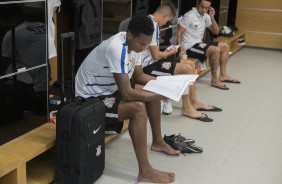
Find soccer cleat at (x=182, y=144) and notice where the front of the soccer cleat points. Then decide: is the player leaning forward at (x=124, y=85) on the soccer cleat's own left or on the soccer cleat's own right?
on the soccer cleat's own right

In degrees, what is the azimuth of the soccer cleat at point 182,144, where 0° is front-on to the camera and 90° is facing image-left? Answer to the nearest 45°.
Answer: approximately 315°

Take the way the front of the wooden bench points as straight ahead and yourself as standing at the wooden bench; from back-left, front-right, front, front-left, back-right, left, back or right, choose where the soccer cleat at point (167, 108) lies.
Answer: left

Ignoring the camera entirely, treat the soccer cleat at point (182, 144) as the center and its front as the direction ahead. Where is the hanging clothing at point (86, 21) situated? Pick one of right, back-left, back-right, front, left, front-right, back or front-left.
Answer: back

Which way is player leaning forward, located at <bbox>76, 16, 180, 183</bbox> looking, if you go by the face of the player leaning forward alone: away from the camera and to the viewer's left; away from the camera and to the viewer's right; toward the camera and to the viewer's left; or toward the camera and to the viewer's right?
toward the camera and to the viewer's right

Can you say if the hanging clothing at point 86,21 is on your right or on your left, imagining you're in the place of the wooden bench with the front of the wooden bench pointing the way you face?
on your left

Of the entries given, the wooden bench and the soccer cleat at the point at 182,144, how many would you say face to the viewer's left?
0

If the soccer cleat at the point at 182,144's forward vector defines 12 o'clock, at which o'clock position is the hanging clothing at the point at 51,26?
The hanging clothing is roughly at 5 o'clock from the soccer cleat.

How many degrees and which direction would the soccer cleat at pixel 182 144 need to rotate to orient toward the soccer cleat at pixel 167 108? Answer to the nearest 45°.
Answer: approximately 135° to its left

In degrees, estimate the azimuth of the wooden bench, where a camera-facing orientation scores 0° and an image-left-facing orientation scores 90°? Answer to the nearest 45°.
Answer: approximately 315°
